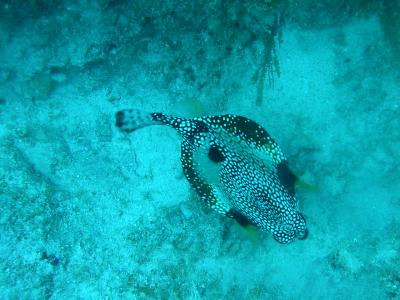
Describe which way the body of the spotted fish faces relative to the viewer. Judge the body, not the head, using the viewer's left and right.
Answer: facing the viewer and to the right of the viewer
